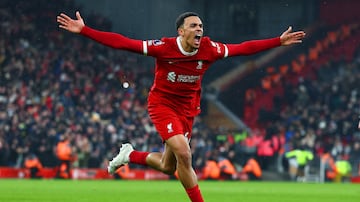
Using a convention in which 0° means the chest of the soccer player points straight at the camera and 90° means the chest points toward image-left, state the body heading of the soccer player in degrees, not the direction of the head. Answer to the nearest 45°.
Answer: approximately 315°
